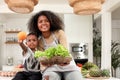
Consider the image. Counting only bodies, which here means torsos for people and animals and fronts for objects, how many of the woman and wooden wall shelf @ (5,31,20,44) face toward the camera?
2

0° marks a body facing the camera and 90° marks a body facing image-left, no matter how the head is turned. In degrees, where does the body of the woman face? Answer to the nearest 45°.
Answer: approximately 0°

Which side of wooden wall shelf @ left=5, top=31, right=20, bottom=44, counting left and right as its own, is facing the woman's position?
front

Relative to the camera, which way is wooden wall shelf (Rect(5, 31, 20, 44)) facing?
toward the camera

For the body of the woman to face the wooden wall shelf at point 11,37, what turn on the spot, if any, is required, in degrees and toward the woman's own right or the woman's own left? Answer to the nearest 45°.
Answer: approximately 180°

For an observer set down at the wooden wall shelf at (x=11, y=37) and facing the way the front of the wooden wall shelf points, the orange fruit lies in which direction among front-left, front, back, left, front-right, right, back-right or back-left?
front

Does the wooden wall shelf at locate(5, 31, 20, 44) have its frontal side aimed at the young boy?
yes
